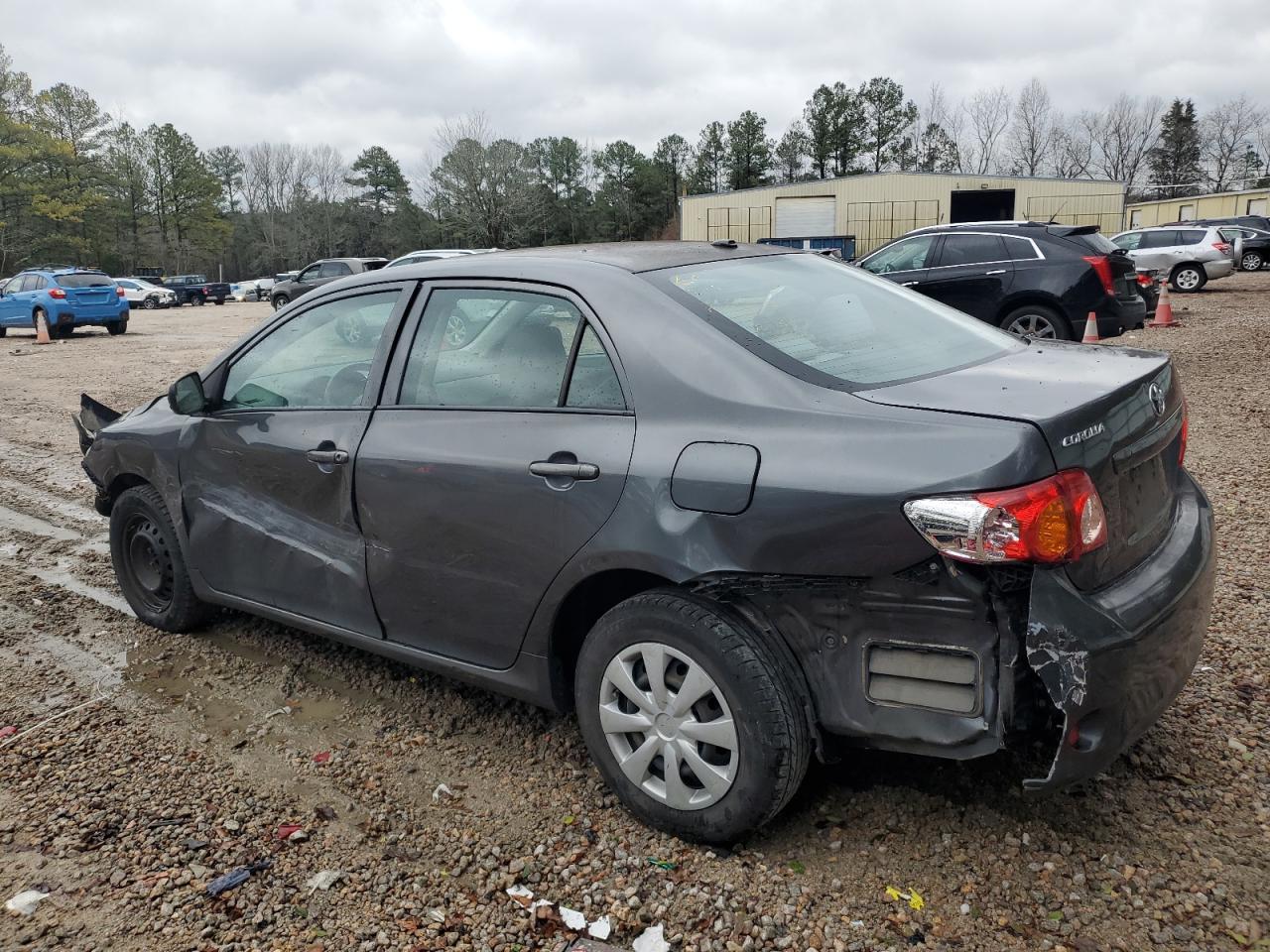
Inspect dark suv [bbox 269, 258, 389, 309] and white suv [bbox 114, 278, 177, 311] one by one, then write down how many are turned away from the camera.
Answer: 0

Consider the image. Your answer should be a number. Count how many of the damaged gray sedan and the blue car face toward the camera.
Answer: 0

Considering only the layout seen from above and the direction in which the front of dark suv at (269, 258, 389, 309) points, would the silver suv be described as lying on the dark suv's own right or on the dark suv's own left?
on the dark suv's own left

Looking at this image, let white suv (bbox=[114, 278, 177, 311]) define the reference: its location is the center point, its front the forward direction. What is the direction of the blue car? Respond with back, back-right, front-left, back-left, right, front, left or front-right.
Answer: front-right

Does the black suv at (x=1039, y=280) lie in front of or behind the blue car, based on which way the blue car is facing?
behind

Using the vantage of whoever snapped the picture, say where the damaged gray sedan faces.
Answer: facing away from the viewer and to the left of the viewer

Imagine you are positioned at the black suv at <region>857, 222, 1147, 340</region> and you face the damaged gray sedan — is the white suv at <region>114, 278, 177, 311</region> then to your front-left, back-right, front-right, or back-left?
back-right

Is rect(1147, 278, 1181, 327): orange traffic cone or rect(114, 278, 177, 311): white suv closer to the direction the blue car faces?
the white suv
